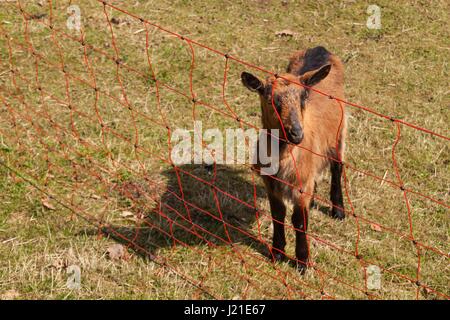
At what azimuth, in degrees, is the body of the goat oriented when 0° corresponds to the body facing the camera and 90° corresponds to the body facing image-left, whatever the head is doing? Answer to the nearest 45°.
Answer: approximately 45°
